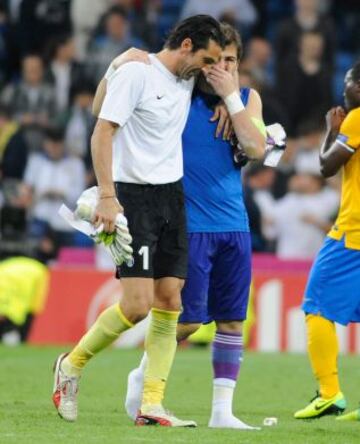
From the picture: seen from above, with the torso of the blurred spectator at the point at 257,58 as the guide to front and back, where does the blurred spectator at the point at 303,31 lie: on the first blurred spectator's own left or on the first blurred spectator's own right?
on the first blurred spectator's own left

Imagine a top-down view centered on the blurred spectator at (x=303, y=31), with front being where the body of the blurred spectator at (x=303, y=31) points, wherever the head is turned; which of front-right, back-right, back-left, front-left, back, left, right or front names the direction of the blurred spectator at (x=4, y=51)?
right

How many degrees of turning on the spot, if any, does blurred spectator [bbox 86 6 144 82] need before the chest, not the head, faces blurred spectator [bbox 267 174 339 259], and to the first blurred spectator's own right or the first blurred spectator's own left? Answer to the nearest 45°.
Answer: approximately 45° to the first blurred spectator's own left

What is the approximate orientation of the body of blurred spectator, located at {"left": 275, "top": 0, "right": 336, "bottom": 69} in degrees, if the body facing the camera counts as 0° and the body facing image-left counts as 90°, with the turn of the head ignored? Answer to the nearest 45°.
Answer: approximately 0°

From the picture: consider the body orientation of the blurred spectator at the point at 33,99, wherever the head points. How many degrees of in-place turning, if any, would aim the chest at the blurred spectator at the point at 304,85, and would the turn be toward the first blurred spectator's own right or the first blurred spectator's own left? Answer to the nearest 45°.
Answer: approximately 90° to the first blurred spectator's own left

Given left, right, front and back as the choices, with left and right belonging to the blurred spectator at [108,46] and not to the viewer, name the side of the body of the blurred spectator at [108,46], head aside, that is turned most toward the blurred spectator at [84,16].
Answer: back
